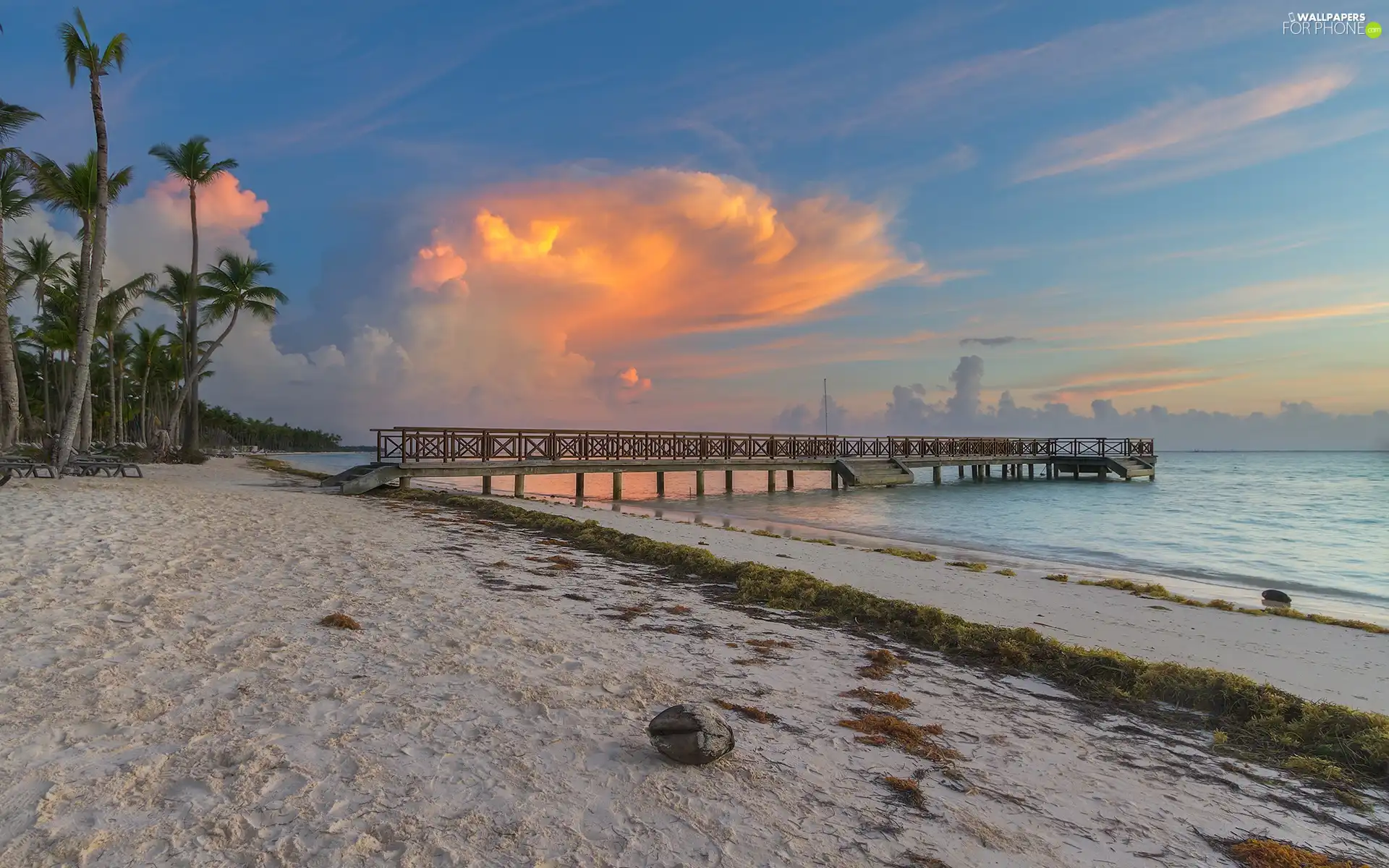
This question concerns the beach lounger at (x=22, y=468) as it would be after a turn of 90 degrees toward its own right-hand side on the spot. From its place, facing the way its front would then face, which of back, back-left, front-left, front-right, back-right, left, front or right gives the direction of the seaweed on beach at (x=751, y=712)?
front

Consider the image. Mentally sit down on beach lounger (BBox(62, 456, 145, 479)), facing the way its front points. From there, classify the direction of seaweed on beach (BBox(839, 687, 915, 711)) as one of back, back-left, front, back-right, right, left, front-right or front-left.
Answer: right

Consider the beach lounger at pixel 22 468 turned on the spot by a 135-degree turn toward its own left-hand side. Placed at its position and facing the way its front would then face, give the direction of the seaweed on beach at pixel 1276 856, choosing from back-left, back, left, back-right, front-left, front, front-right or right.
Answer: back-left

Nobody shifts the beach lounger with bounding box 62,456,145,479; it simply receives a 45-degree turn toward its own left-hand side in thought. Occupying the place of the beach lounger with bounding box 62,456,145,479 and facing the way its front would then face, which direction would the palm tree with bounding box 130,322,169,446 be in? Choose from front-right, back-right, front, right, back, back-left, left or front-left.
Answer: front-left

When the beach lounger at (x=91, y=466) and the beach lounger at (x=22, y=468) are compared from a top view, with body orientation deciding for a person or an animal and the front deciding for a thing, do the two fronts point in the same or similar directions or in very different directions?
same or similar directions

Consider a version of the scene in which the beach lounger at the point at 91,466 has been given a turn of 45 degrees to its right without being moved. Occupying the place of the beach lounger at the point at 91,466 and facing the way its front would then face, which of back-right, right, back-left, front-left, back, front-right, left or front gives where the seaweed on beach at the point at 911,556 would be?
front

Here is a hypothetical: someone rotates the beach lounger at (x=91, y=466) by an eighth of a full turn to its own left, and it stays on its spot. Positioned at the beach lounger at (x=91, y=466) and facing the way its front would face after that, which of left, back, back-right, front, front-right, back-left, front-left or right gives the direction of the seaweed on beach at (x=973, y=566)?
right

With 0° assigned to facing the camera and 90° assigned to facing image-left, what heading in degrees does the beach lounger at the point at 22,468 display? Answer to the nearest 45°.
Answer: approximately 270°

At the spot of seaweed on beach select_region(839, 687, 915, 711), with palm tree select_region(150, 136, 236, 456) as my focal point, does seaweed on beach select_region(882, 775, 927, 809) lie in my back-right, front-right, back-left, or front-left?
back-left

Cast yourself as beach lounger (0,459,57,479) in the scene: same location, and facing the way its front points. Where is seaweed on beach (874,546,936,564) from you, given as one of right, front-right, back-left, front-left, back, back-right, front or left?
front-right

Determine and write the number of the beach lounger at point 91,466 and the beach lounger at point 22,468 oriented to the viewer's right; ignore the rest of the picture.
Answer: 2

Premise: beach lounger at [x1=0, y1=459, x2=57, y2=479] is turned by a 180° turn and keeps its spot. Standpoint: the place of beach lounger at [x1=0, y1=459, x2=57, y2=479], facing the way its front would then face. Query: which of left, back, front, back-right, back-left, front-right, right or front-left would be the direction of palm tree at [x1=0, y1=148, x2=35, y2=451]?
right

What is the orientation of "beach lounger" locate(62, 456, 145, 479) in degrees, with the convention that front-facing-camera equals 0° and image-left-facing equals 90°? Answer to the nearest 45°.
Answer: approximately 270°

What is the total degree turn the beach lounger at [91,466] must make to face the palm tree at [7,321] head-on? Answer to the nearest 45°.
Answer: approximately 135° to its left
